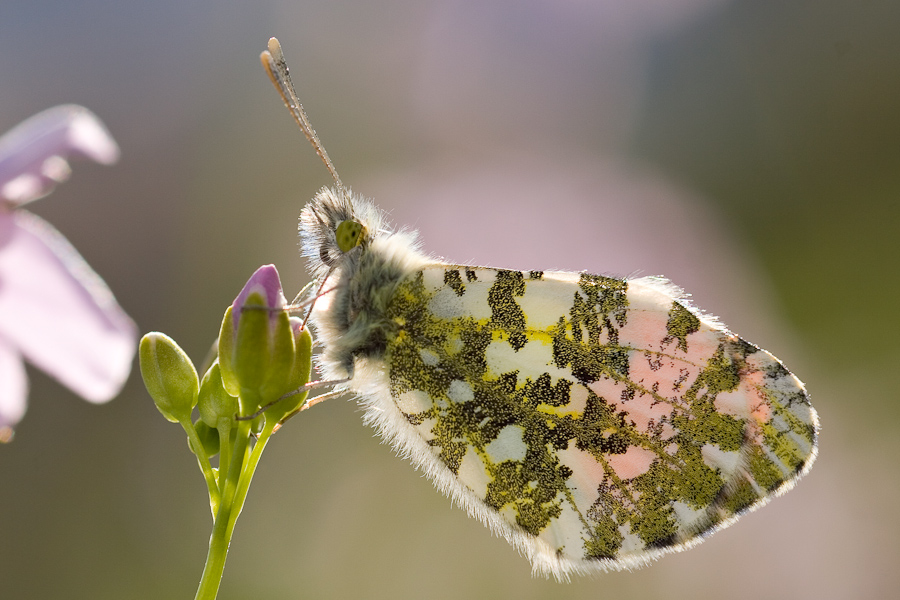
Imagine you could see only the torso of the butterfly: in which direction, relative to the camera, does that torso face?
to the viewer's left
